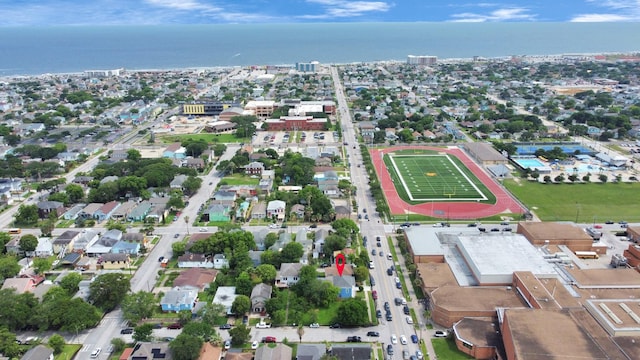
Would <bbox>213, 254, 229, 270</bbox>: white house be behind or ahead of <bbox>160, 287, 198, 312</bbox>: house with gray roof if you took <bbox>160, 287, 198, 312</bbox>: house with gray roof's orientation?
behind

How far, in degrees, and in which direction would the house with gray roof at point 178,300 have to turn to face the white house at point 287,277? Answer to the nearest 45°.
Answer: approximately 90° to its left

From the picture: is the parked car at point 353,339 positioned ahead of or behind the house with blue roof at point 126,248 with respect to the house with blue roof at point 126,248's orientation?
ahead

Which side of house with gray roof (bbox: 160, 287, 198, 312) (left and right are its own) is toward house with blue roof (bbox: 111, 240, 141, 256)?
back

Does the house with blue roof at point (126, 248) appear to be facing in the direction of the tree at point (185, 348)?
yes

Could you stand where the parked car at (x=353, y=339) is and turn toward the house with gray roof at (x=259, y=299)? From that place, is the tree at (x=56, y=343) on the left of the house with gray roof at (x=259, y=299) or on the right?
left

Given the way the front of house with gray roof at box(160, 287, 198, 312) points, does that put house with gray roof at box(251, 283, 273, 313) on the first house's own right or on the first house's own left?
on the first house's own left

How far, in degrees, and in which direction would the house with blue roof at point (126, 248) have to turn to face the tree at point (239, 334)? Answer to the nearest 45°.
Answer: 0° — it already faces it

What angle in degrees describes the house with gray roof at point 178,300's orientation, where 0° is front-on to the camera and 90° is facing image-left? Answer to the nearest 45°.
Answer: approximately 0°

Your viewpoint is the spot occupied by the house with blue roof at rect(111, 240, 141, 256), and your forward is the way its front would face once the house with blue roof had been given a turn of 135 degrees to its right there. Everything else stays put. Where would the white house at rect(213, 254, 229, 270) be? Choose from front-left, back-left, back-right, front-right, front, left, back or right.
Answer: back
